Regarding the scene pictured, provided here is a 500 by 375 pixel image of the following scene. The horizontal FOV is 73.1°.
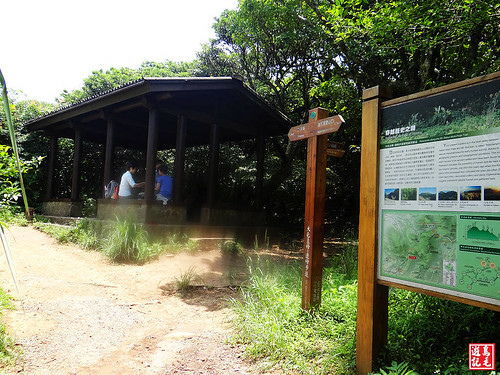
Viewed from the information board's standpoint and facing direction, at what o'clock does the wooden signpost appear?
The wooden signpost is roughly at 3 o'clock from the information board.

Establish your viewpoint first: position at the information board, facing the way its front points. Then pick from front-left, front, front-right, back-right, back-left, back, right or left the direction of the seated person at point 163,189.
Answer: right

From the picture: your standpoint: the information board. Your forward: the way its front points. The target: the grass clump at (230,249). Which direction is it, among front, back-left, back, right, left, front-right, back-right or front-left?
right

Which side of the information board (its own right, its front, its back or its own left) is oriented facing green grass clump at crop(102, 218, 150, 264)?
right

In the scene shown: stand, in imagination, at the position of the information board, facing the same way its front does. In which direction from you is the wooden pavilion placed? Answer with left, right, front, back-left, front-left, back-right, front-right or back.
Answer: right

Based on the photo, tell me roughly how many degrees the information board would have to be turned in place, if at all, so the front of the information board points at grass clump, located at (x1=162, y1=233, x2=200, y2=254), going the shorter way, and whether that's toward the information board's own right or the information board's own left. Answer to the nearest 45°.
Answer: approximately 90° to the information board's own right

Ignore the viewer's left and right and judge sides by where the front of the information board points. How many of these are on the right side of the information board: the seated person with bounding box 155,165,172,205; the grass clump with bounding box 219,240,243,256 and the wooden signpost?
3

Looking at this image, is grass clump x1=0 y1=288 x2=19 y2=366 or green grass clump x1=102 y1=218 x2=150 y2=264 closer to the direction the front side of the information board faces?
the grass clump x1=0 y1=288 x2=19 y2=366

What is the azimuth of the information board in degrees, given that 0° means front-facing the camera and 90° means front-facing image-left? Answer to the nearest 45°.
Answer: approximately 45°
